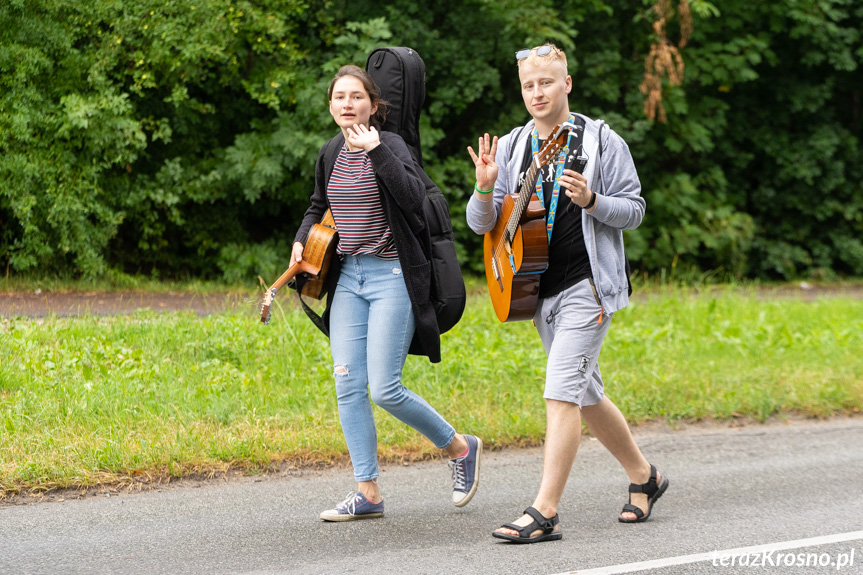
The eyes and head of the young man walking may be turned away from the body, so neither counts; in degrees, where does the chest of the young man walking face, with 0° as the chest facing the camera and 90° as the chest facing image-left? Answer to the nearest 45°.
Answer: approximately 45°
